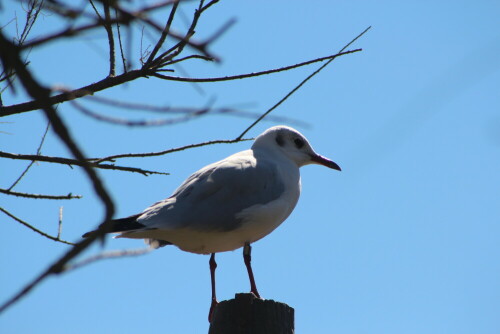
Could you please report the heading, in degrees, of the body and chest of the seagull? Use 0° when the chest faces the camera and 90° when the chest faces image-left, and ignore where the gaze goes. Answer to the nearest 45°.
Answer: approximately 270°
